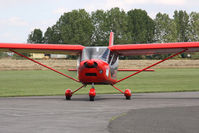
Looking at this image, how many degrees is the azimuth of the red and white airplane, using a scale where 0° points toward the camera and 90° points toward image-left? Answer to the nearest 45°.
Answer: approximately 0°
